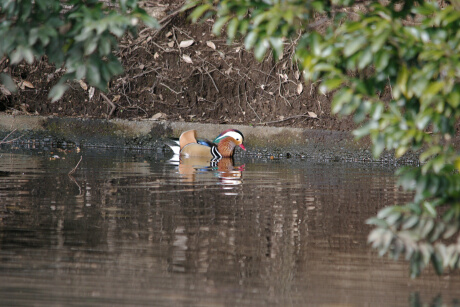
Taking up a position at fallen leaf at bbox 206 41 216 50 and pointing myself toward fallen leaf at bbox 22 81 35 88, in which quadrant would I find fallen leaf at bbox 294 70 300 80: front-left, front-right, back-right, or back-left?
back-left

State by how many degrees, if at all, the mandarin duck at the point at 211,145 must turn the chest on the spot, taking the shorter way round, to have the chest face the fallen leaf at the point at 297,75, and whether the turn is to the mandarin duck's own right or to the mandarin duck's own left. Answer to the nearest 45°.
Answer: approximately 45° to the mandarin duck's own left

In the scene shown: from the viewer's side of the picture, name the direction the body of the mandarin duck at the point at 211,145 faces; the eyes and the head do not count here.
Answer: to the viewer's right

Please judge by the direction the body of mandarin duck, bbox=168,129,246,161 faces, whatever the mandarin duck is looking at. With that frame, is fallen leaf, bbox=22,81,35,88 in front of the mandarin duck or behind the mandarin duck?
behind

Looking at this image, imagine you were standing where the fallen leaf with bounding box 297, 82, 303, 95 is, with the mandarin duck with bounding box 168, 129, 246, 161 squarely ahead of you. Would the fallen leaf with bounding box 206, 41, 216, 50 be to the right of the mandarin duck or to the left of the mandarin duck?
right

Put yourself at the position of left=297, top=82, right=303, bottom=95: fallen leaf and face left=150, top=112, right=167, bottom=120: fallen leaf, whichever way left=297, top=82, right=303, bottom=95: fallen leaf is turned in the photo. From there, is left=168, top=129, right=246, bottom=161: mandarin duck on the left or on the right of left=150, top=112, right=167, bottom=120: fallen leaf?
left

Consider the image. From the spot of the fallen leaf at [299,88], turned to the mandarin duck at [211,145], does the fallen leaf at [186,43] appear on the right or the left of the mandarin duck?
right

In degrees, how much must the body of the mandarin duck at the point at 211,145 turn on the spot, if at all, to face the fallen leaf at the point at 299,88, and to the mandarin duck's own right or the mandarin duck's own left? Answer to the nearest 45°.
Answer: approximately 45° to the mandarin duck's own left

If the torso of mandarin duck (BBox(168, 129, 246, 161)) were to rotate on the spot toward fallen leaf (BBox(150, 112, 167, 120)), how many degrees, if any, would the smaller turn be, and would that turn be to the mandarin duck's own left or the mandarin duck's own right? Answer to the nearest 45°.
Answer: approximately 135° to the mandarin duck's own left
